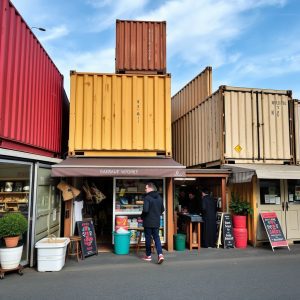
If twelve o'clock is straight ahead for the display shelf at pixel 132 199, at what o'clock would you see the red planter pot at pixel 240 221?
The red planter pot is roughly at 9 o'clock from the display shelf.

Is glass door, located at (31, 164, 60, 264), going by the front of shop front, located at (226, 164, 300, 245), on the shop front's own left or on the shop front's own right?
on the shop front's own right

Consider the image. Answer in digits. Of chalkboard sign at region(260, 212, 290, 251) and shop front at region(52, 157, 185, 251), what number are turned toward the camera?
2

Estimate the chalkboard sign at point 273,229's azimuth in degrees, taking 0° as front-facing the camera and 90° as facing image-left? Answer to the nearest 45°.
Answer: approximately 0°

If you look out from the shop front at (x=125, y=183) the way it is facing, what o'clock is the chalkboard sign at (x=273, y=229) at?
The chalkboard sign is roughly at 9 o'clock from the shop front.

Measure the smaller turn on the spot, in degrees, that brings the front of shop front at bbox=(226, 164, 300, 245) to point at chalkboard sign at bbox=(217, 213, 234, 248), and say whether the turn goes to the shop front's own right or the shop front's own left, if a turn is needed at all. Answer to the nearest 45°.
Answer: approximately 45° to the shop front's own right

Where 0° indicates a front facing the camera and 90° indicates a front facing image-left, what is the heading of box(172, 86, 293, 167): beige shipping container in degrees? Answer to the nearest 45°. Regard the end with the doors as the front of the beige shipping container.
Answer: approximately 0°

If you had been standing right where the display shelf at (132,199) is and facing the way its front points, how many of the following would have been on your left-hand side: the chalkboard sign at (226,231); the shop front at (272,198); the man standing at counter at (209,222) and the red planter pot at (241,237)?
4

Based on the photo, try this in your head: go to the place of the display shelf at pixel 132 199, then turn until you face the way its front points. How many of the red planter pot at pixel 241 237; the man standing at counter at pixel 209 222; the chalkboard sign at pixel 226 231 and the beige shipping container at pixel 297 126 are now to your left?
4
